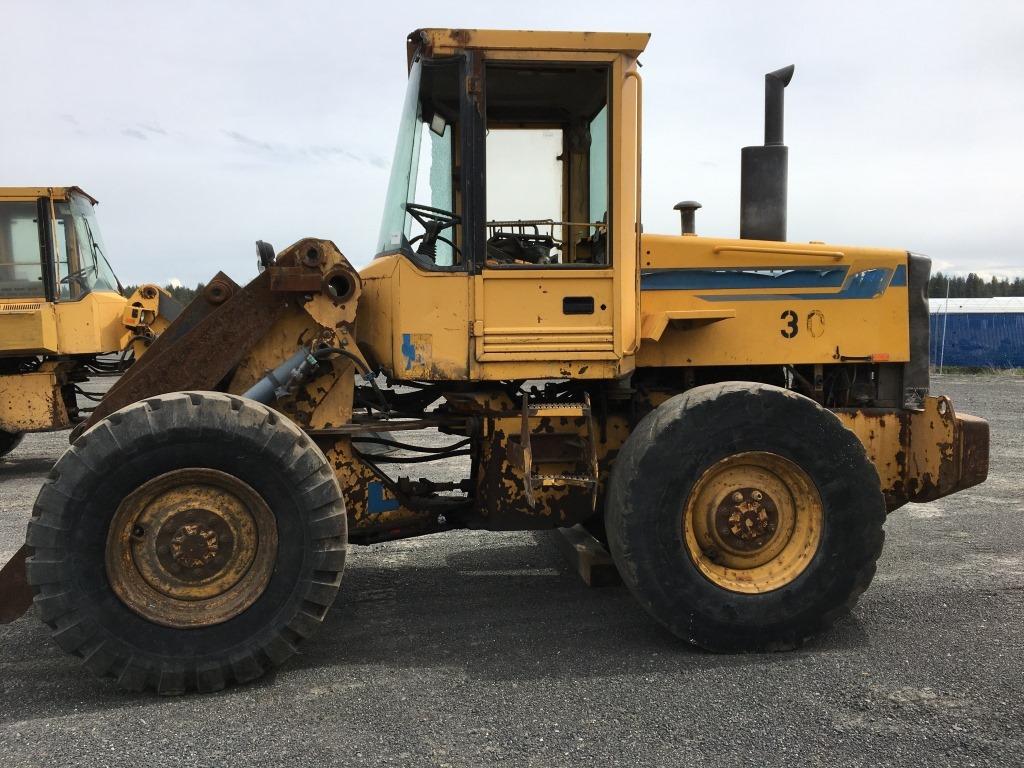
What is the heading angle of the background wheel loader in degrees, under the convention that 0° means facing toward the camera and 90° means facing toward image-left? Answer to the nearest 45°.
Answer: approximately 270°

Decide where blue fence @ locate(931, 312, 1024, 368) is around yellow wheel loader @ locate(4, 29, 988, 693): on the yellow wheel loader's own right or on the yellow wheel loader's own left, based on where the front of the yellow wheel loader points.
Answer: on the yellow wheel loader's own right

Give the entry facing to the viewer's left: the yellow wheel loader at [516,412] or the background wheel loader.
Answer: the yellow wheel loader

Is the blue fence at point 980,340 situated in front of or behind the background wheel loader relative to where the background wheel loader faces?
in front

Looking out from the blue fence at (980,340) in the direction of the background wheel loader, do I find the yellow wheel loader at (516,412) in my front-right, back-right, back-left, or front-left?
front-left

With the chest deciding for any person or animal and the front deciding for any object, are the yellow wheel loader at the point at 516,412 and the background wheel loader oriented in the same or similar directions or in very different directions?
very different directions

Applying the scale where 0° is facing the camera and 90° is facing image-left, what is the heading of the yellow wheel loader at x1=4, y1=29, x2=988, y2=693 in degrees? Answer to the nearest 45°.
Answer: approximately 90°

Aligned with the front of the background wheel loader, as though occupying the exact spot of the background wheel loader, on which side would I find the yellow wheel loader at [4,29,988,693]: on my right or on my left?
on my right

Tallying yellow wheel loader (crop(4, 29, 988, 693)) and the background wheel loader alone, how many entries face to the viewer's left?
1

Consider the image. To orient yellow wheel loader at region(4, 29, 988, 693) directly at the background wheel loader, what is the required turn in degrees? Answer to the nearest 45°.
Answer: approximately 45° to its right

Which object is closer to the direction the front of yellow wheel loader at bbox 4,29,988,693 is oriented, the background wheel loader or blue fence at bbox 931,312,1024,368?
the background wheel loader

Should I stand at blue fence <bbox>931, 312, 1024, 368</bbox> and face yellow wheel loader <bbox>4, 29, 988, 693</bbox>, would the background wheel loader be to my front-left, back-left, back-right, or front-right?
front-right

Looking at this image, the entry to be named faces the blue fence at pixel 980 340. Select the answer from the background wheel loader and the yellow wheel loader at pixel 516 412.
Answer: the background wheel loader
